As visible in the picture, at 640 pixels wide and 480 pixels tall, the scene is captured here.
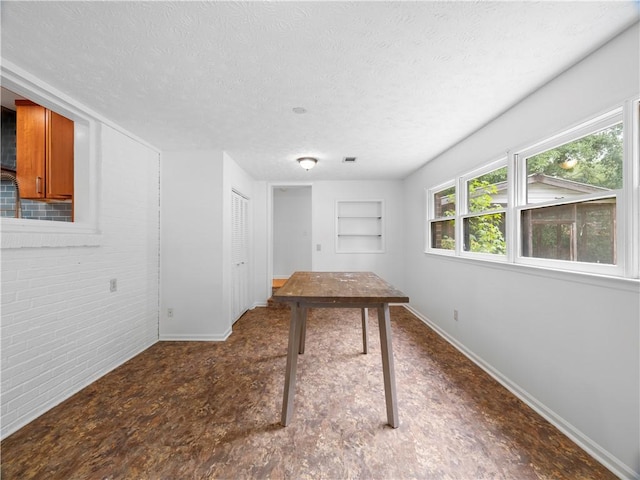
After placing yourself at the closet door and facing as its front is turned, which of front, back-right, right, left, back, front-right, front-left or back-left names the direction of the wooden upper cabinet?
back-right

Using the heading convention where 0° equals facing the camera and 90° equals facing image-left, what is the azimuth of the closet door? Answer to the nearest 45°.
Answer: approximately 270°

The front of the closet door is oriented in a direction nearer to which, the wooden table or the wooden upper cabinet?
the wooden table

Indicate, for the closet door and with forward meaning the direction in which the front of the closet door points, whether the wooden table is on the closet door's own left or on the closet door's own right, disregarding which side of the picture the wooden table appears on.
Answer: on the closet door's own right
